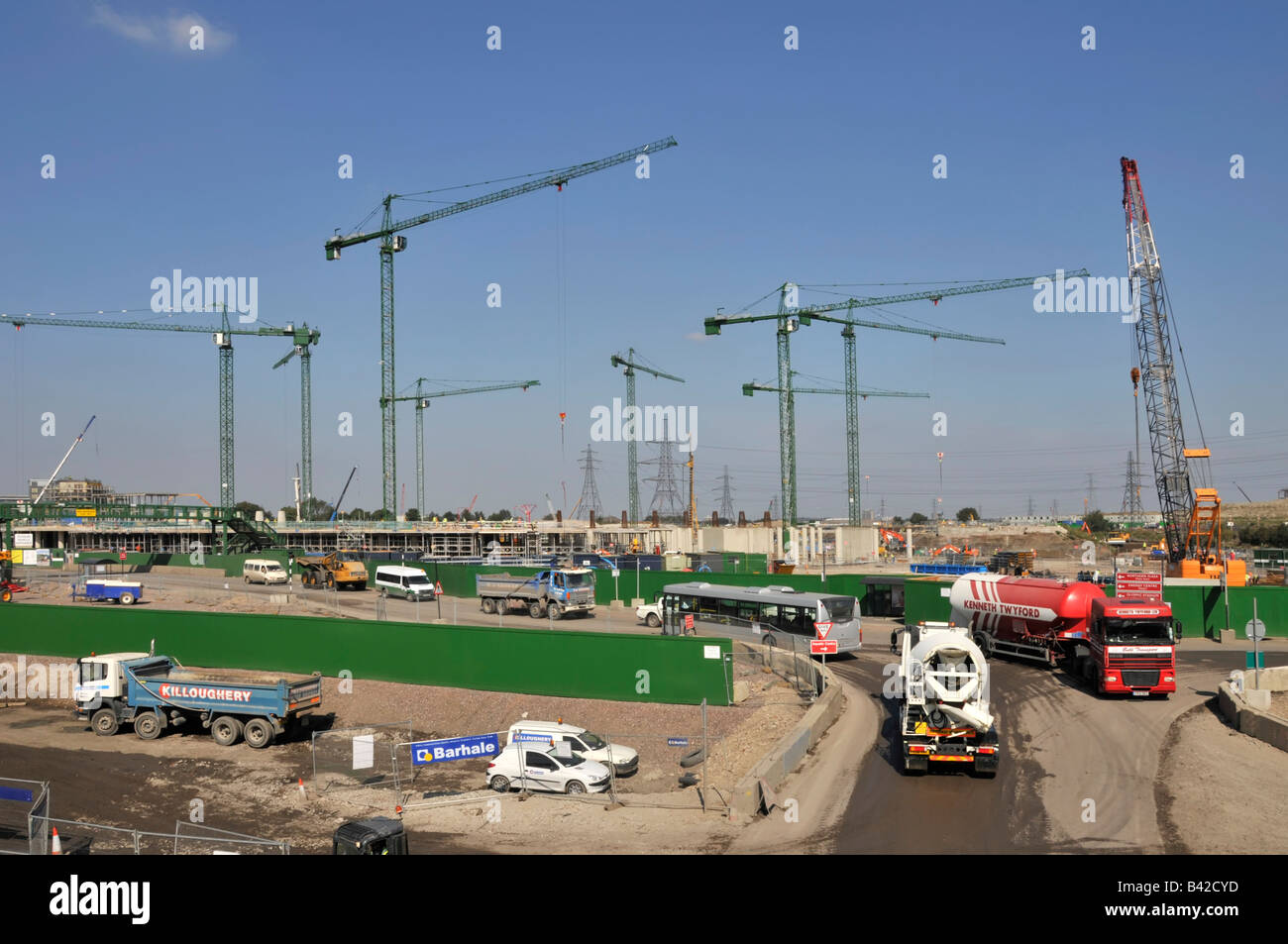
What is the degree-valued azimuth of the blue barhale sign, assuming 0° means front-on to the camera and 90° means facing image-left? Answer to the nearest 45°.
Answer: approximately 0°

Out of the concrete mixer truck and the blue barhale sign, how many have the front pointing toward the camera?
1

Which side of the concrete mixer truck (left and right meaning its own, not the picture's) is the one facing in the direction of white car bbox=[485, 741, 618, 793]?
left

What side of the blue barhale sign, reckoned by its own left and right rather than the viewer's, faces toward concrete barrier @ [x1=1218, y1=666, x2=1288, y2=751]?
left

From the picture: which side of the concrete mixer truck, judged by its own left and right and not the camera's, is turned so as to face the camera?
back

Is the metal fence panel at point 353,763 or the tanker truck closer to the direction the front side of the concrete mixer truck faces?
the tanker truck

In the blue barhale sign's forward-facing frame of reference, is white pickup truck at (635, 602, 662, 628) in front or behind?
behind

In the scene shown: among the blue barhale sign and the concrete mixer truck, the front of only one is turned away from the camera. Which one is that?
the concrete mixer truck

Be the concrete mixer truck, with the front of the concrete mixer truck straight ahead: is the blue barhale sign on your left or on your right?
on your left

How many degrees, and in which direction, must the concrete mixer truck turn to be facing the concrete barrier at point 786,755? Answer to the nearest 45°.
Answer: approximately 90° to its left
